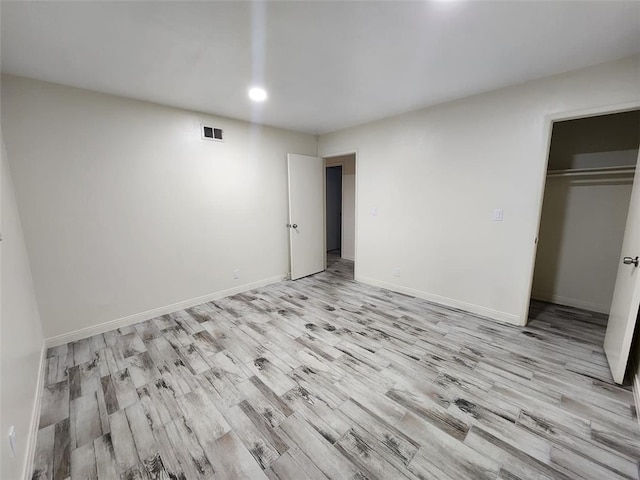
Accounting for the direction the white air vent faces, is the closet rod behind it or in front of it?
in front

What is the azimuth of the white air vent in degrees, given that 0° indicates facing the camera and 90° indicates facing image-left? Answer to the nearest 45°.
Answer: approximately 315°

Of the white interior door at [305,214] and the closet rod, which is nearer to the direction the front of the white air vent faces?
the closet rod

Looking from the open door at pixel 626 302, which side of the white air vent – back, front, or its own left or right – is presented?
front

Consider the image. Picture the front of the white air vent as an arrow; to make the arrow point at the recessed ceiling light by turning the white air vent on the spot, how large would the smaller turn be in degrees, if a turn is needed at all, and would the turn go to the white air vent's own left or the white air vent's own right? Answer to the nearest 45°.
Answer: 0° — it already faces it

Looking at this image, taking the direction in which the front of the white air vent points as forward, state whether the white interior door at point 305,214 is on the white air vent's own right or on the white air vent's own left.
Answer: on the white air vent's own left

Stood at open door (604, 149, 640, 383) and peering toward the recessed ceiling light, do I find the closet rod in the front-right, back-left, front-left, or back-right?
back-right
